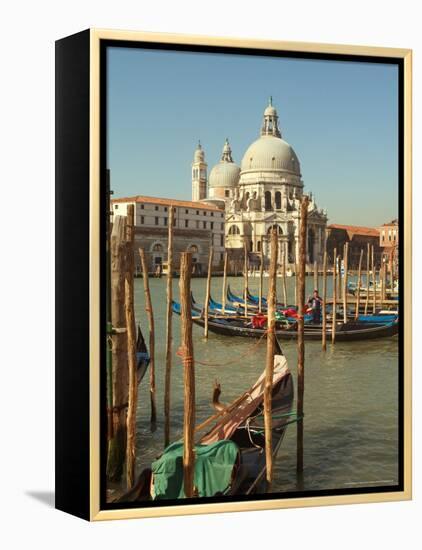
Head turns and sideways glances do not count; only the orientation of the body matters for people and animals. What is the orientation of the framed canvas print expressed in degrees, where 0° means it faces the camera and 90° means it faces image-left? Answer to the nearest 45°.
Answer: approximately 315°
